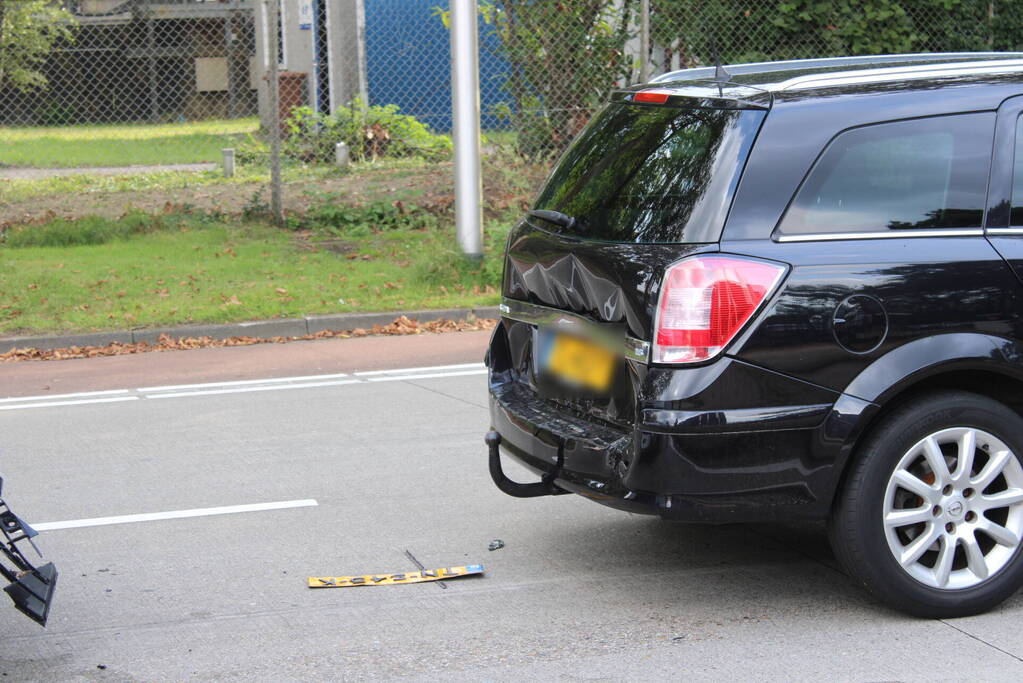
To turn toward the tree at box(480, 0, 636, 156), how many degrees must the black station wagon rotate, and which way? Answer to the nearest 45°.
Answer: approximately 45° to its left

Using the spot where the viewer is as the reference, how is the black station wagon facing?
facing away from the viewer and to the right of the viewer

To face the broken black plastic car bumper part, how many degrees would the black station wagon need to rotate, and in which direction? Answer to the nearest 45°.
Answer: approximately 135° to its left

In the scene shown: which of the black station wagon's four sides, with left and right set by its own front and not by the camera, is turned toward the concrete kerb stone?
left

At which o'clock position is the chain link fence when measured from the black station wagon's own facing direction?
The chain link fence is roughly at 10 o'clock from the black station wagon.

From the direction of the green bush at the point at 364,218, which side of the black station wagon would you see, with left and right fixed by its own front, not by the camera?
left

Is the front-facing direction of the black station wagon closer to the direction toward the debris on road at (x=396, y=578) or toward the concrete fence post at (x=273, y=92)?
the concrete fence post
